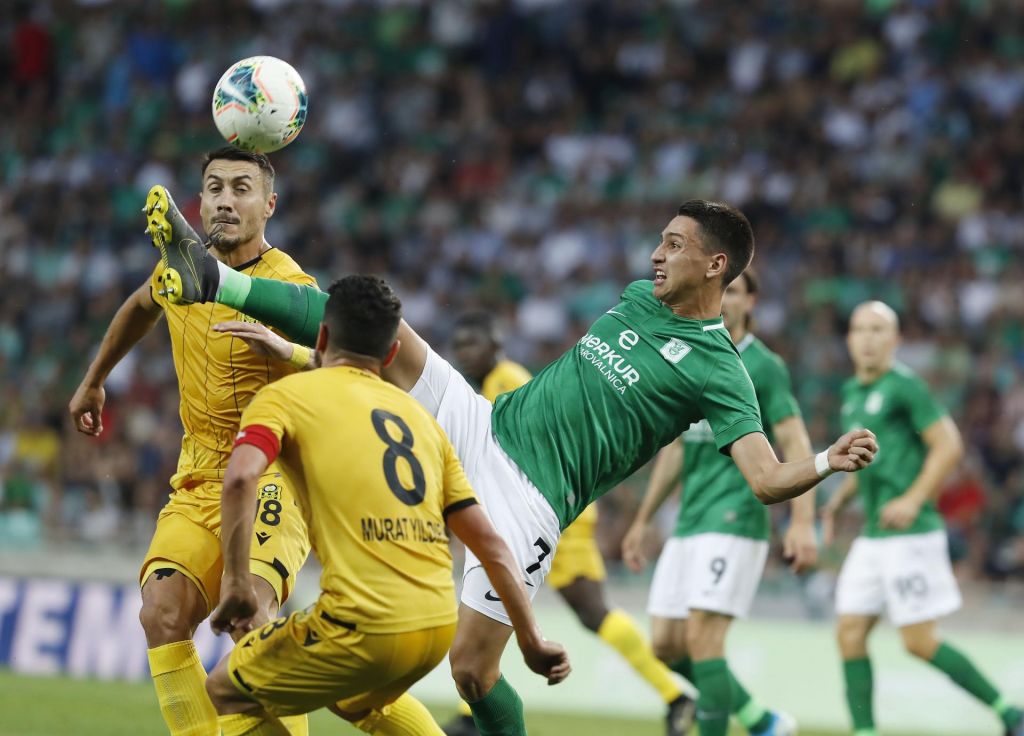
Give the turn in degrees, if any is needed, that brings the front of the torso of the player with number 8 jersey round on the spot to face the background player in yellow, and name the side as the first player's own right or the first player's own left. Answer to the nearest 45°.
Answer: approximately 45° to the first player's own right

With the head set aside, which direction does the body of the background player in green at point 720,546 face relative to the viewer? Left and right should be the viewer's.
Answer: facing the viewer and to the left of the viewer

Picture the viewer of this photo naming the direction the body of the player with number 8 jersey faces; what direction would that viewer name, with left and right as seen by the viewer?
facing away from the viewer and to the left of the viewer

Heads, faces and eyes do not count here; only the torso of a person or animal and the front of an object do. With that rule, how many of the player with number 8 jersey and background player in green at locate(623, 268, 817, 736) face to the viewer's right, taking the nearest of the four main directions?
0

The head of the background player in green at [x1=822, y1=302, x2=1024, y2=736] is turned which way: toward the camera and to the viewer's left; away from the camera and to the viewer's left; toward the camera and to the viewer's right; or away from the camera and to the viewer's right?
toward the camera and to the viewer's left

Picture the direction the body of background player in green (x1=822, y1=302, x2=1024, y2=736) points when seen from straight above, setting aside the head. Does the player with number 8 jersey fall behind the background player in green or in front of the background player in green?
in front

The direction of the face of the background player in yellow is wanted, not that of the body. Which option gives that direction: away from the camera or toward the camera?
toward the camera

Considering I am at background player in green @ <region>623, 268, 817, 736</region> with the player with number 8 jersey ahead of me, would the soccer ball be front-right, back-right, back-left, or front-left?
front-right

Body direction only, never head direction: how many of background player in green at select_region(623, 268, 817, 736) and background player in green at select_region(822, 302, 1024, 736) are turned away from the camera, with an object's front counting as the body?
0

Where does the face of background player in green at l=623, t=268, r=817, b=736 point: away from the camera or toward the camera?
toward the camera
